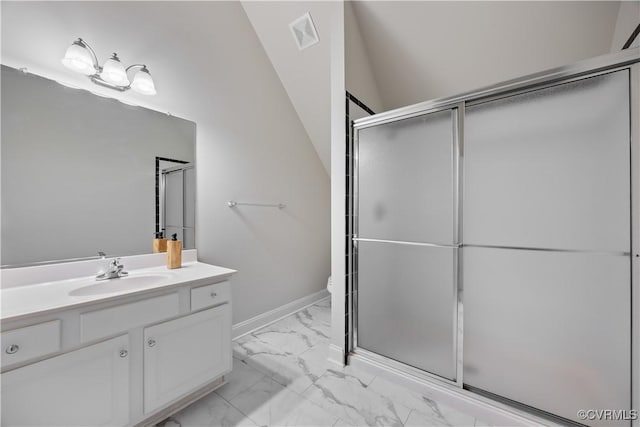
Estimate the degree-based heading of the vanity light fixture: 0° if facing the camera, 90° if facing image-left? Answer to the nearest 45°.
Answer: approximately 315°

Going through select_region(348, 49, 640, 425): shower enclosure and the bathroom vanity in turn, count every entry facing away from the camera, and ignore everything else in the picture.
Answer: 0

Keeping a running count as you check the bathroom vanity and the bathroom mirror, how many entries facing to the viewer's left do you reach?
0

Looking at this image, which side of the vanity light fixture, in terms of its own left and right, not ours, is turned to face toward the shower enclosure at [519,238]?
front

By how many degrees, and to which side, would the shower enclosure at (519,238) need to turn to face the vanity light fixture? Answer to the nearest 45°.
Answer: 0° — it already faces it

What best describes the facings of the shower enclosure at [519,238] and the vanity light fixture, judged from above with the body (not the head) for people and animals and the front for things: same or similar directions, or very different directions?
very different directions

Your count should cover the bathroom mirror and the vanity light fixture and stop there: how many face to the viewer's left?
0

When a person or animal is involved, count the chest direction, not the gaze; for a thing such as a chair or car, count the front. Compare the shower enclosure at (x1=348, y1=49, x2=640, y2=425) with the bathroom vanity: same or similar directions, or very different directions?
very different directions

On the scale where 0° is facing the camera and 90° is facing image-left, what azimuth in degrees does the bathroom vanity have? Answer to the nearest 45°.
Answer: approximately 315°

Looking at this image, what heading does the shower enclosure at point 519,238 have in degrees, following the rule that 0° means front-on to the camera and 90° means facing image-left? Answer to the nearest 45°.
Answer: approximately 45°

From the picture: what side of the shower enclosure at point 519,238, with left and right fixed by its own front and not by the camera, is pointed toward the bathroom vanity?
front
